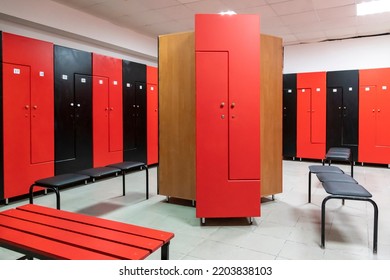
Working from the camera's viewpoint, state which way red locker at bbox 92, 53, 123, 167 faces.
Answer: facing the viewer and to the right of the viewer

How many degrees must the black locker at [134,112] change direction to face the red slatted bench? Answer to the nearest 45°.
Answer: approximately 45° to its right

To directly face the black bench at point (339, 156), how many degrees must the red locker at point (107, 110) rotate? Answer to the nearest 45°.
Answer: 0° — it already faces it

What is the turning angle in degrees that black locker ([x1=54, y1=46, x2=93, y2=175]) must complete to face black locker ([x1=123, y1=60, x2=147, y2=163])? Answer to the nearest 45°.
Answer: approximately 90° to its left

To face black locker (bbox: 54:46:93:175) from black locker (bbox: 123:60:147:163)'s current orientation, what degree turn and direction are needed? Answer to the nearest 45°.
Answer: approximately 90° to its right

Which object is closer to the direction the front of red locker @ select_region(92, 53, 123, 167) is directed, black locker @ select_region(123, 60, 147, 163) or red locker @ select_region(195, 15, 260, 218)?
the red locker

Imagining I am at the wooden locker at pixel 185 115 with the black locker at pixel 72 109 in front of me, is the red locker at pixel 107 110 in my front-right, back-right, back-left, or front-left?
front-right

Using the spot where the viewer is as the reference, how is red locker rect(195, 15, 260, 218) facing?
facing the viewer

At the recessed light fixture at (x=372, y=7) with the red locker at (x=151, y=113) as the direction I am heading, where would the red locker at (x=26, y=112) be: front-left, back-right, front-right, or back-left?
front-left
